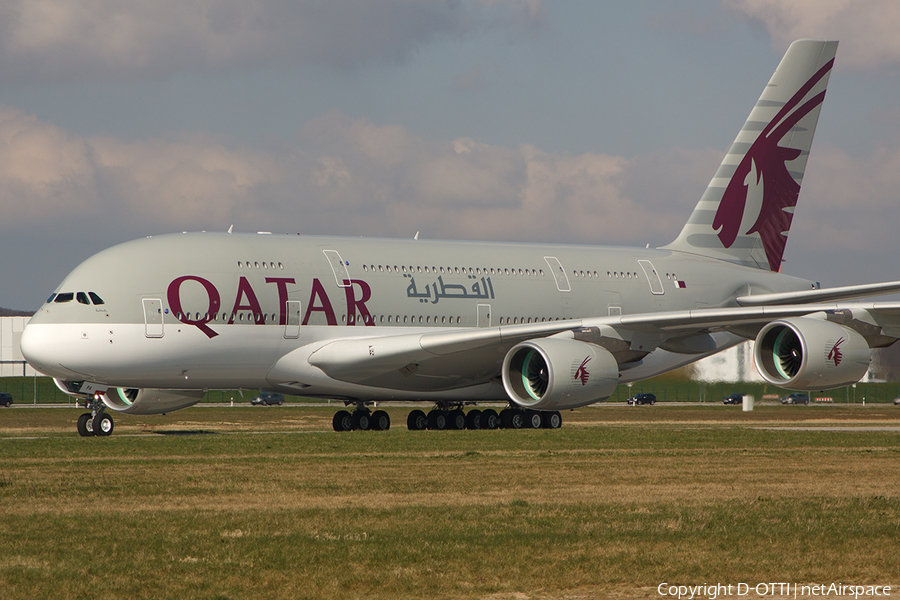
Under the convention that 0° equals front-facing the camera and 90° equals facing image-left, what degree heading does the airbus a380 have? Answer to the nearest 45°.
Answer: approximately 45°
